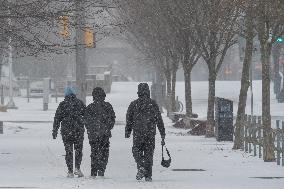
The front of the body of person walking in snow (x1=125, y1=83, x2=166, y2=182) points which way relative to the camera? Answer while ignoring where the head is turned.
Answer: away from the camera

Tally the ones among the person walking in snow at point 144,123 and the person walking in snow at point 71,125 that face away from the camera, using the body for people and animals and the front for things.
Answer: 2

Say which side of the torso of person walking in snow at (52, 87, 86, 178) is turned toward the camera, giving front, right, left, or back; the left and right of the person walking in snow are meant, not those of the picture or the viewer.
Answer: back

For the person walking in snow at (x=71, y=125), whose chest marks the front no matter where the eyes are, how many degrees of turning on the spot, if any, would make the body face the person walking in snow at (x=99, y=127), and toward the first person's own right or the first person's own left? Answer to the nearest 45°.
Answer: approximately 135° to the first person's own right

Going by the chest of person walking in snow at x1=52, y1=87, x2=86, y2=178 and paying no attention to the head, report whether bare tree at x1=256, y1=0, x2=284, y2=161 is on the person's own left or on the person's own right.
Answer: on the person's own right

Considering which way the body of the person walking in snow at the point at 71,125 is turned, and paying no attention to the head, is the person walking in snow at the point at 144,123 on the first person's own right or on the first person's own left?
on the first person's own right
